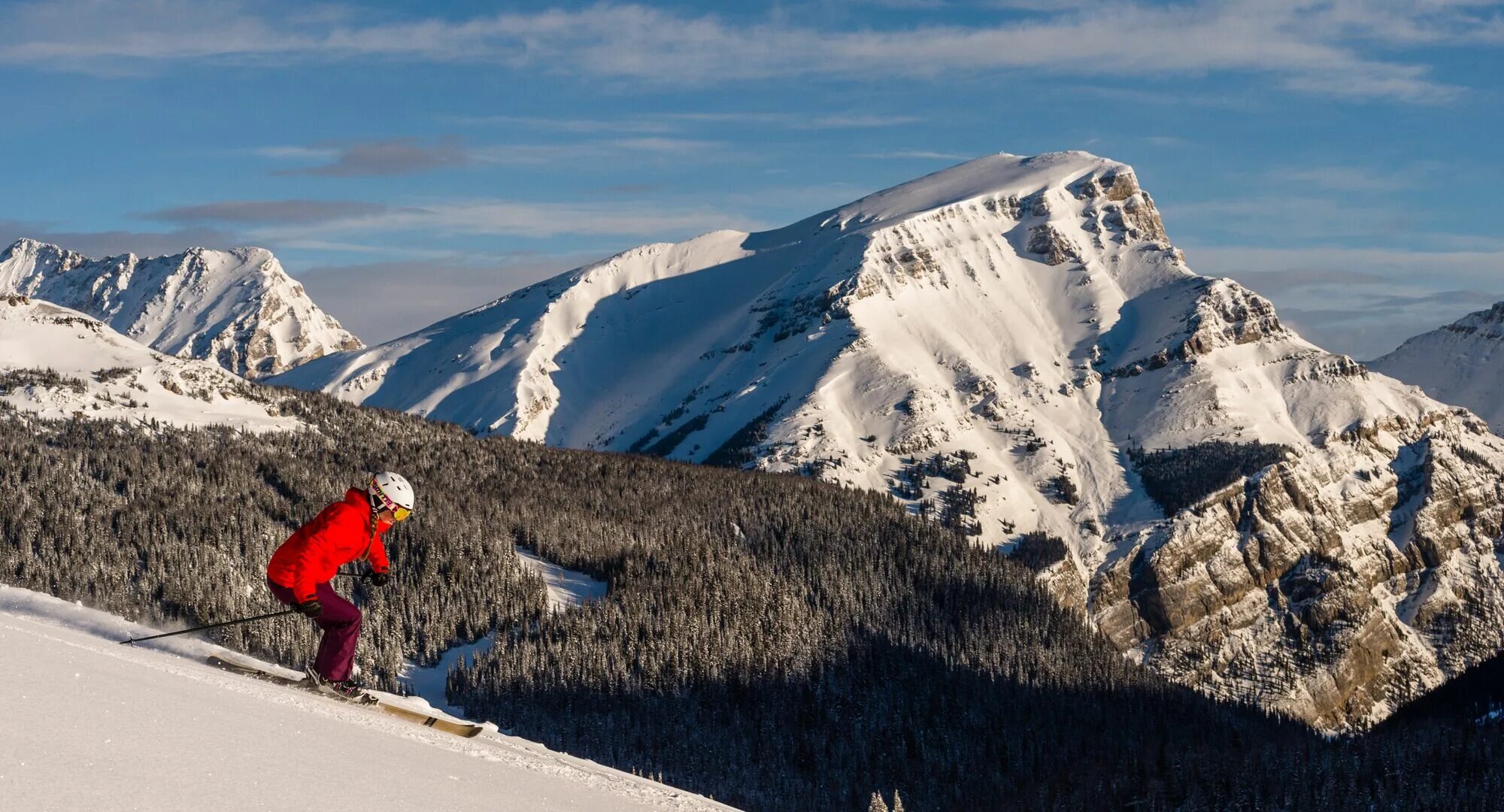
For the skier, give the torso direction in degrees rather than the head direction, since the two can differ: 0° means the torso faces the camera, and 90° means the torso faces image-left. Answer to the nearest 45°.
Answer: approximately 270°

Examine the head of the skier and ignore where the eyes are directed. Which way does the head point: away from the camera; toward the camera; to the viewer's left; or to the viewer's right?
to the viewer's right
